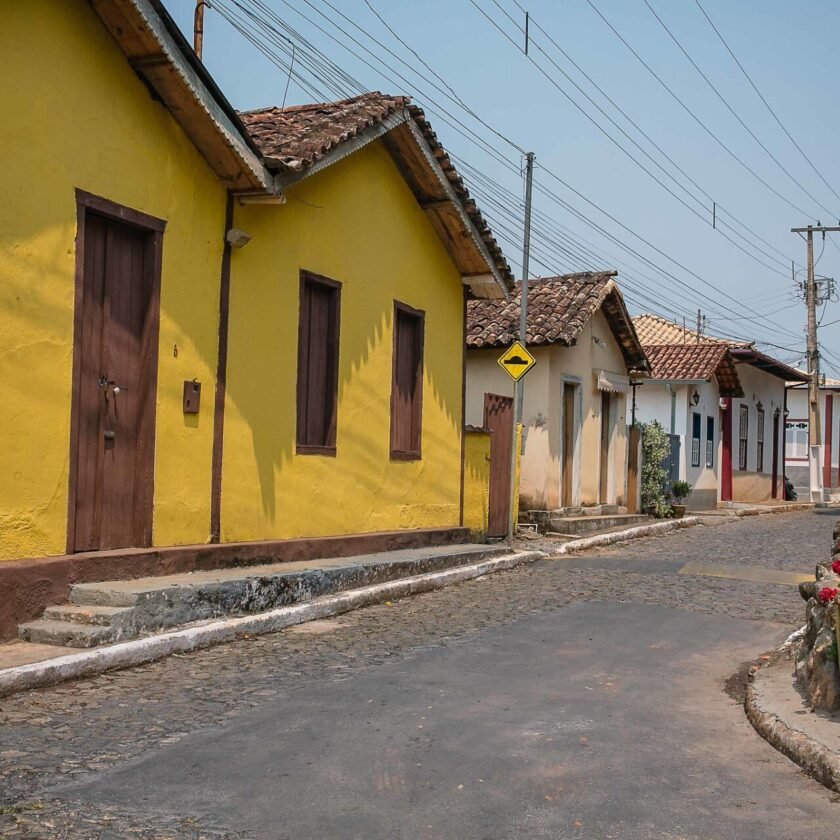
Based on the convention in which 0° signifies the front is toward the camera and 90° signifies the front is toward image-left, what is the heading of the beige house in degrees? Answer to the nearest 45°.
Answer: approximately 315°

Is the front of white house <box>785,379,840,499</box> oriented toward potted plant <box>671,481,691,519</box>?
yes

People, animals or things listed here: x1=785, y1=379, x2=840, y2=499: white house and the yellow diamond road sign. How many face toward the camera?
2

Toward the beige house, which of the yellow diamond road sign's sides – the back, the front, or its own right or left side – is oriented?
back

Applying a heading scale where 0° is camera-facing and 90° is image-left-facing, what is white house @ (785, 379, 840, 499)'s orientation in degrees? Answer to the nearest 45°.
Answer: approximately 0°

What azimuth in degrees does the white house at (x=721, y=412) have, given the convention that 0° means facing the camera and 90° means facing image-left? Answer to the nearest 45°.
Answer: approximately 315°

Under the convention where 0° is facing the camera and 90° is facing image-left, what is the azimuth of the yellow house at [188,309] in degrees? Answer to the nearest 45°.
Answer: approximately 315°

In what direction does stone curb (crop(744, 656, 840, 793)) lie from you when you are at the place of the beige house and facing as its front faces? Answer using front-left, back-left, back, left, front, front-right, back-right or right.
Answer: front-right

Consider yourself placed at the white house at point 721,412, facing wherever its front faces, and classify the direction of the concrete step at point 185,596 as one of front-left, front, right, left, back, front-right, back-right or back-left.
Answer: front-right

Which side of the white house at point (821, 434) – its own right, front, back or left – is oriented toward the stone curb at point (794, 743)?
front
